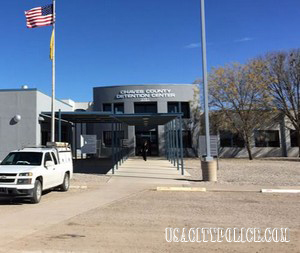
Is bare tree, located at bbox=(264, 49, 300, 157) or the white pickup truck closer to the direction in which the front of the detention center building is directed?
the white pickup truck

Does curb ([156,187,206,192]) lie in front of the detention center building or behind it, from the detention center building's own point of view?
in front

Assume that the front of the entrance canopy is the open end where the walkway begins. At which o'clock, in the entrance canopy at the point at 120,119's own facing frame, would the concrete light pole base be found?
The concrete light pole base is roughly at 11 o'clock from the entrance canopy.

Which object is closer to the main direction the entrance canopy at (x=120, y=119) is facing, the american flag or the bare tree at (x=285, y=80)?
the american flag

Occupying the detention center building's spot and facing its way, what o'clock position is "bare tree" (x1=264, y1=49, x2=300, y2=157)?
The bare tree is roughly at 10 o'clock from the detention center building.

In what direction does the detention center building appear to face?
toward the camera

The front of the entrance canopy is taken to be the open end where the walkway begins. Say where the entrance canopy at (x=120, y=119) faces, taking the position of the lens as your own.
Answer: facing the viewer

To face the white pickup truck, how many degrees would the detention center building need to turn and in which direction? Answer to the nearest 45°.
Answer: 0° — it already faces it

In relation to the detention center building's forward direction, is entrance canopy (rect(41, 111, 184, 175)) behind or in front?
in front

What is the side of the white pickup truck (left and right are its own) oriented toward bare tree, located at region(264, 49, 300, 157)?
back

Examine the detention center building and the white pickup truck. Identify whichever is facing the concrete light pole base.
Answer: the detention center building

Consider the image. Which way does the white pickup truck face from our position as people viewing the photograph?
facing the viewer and to the left of the viewer

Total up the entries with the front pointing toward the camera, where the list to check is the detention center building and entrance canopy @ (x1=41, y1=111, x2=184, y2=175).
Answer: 2

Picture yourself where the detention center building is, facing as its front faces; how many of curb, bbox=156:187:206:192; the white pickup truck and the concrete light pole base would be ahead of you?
3
